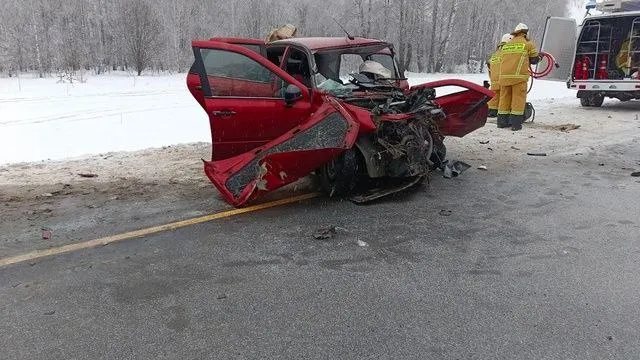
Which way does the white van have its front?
away from the camera

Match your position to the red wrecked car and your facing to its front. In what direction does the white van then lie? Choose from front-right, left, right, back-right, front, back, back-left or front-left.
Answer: left

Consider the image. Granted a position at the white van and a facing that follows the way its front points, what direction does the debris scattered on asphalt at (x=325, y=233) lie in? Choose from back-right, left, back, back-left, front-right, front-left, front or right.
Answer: back

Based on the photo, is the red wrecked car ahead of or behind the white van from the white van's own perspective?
behind

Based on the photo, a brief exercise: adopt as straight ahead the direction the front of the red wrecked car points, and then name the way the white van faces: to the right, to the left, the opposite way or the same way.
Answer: to the left

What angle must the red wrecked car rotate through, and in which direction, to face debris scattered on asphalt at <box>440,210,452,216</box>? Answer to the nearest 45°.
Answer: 0° — it already faces it

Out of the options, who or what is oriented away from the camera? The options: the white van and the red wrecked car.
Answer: the white van

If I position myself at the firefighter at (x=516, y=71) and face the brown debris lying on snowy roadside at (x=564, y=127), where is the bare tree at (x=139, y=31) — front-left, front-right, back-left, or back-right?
back-left

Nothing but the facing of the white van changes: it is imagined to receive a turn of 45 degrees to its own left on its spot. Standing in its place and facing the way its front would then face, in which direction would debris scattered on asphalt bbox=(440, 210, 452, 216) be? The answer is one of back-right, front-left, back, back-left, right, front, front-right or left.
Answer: back-left

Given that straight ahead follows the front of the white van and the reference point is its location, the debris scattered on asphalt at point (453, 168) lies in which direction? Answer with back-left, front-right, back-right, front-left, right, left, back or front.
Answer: back

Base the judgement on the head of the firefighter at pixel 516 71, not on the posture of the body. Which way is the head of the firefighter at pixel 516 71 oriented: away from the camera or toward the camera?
away from the camera

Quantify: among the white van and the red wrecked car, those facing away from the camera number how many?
1
